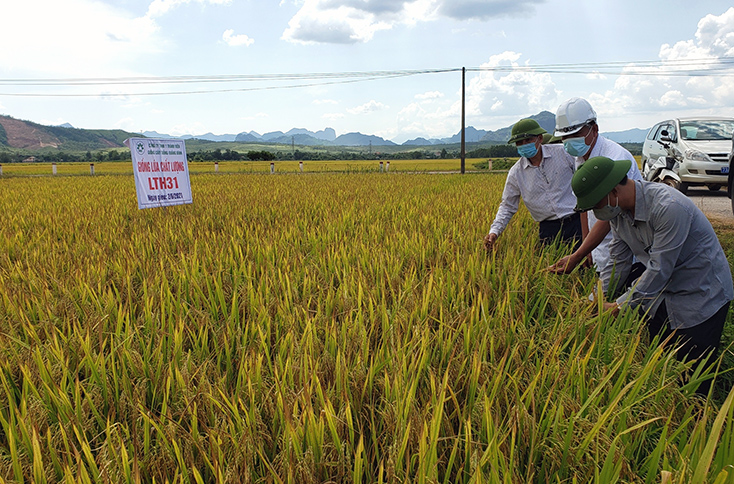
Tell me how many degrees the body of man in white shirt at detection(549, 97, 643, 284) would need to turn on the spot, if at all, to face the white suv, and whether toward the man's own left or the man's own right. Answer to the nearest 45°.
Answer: approximately 135° to the man's own right

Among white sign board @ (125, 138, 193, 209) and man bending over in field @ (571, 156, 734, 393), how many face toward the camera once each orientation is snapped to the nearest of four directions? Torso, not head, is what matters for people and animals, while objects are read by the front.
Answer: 1

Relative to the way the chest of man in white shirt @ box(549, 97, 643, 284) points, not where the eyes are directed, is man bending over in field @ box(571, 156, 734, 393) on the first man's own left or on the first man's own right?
on the first man's own left

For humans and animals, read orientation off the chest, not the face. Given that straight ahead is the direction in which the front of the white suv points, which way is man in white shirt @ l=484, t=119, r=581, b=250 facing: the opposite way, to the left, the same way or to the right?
to the right

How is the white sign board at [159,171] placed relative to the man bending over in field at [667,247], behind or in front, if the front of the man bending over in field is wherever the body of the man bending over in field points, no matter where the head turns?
in front

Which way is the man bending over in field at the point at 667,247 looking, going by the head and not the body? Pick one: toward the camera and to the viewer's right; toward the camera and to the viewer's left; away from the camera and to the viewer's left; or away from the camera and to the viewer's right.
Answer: toward the camera and to the viewer's left

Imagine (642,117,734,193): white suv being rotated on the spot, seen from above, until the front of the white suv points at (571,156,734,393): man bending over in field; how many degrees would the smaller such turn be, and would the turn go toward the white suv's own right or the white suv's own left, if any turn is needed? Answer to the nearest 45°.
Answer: approximately 45° to the white suv's own right

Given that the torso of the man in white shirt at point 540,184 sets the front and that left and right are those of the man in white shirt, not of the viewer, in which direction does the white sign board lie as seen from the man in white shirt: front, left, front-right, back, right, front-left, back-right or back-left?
front-right

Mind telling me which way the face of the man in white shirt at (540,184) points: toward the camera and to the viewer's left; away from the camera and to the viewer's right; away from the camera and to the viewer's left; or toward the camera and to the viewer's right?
toward the camera and to the viewer's left

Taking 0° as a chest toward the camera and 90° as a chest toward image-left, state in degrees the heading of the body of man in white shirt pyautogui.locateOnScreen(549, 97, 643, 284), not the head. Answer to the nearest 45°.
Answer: approximately 45°

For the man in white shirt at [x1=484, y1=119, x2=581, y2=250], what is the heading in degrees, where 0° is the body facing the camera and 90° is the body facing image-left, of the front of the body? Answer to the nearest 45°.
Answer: approximately 45°

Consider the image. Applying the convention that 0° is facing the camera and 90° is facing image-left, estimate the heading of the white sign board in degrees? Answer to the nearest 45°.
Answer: approximately 0°

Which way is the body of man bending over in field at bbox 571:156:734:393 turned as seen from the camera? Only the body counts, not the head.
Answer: to the viewer's left
